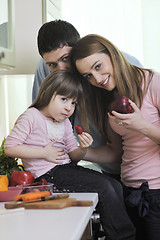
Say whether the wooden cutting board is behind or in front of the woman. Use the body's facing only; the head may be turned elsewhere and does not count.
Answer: in front

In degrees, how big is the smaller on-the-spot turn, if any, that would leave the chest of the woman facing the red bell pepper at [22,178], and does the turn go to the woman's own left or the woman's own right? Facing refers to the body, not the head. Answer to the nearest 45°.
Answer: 0° — they already face it

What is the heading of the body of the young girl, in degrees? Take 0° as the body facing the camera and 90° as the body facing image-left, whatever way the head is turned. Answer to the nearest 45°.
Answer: approximately 315°

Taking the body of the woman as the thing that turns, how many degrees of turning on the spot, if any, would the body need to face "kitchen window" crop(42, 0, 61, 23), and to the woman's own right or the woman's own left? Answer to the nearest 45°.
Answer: approximately 90° to the woman's own right
